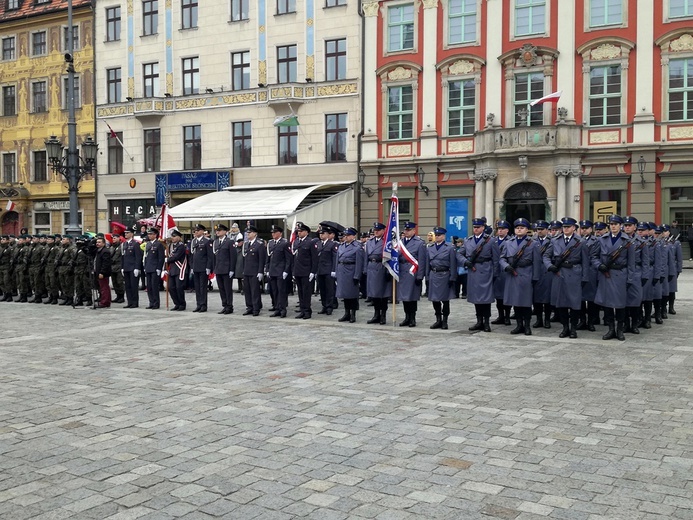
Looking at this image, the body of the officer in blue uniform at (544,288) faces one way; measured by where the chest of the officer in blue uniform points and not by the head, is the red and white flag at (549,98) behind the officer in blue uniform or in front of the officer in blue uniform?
behind

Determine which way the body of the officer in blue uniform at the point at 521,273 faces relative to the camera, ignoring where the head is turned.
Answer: toward the camera

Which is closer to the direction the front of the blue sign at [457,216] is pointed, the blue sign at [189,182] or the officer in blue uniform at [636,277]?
the officer in blue uniform

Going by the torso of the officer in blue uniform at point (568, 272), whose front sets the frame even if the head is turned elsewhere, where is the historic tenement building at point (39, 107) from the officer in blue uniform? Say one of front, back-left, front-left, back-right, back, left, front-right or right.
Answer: back-right

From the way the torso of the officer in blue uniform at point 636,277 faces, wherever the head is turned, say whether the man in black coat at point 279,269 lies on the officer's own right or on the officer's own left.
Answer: on the officer's own right

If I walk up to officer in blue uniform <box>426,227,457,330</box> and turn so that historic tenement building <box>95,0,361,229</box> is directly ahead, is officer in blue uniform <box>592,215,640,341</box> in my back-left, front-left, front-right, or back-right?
back-right

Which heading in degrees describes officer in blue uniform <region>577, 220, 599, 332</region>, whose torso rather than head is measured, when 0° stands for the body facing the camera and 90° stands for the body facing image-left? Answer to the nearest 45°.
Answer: approximately 45°

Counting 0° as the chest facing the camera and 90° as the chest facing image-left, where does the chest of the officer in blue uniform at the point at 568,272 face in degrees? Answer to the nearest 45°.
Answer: approximately 0°

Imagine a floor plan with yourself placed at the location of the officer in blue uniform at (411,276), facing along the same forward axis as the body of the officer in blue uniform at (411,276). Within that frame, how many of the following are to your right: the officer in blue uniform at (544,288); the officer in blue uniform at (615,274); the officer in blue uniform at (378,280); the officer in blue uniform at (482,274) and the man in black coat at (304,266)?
2

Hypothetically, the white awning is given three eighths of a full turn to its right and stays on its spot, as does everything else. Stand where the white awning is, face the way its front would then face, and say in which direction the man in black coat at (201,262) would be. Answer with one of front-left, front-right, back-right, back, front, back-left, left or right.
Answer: back

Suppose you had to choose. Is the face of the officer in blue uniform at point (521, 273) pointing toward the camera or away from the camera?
toward the camera

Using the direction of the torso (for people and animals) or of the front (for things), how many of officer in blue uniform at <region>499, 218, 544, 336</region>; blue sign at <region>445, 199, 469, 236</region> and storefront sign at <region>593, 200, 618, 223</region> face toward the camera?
3

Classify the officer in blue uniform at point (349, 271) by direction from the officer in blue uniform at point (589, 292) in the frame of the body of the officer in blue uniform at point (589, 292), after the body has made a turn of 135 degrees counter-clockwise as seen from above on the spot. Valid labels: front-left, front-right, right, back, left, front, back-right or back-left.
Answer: back

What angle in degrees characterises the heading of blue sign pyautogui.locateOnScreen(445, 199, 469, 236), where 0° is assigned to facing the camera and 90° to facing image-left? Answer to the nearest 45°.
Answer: approximately 0°

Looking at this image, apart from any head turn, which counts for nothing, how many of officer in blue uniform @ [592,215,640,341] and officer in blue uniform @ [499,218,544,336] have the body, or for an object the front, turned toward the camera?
2

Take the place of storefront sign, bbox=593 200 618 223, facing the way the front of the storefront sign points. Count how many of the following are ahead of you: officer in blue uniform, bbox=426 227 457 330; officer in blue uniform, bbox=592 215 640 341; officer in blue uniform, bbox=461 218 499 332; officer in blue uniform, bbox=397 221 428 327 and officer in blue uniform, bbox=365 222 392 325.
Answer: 5
